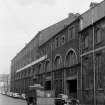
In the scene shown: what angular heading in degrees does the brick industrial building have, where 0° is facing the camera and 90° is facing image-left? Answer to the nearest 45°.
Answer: approximately 45°
